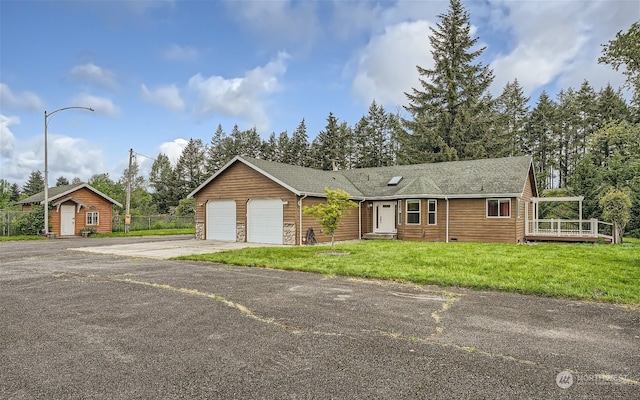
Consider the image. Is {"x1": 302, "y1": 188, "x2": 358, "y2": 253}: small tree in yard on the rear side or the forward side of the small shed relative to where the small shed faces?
on the forward side

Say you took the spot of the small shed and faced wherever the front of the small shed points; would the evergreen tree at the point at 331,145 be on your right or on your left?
on your left

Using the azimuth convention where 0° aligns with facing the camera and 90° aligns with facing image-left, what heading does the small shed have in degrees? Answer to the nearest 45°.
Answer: approximately 315°

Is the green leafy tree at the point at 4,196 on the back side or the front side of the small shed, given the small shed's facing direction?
on the back side

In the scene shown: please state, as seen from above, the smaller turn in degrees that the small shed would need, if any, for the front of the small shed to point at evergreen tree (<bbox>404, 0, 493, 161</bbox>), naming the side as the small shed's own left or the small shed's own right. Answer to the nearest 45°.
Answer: approximately 45° to the small shed's own left

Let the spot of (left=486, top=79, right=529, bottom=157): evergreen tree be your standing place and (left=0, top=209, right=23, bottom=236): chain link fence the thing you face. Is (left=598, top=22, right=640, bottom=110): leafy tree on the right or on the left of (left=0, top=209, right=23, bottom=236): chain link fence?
left
